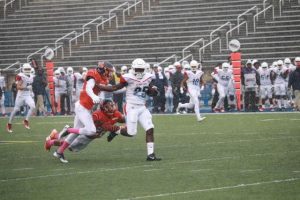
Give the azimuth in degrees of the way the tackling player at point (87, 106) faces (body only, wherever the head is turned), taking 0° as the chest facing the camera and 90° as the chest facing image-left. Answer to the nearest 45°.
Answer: approximately 270°

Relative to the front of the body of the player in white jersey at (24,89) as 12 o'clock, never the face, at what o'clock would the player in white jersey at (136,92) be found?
the player in white jersey at (136,92) is roughly at 1 o'clock from the player in white jersey at (24,89).

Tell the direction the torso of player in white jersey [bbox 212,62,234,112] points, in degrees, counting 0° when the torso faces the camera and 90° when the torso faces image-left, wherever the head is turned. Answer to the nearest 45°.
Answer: approximately 0°

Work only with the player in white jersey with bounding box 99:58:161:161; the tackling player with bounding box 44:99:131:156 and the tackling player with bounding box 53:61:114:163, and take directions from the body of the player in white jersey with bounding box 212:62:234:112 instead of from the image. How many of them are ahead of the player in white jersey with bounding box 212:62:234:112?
3

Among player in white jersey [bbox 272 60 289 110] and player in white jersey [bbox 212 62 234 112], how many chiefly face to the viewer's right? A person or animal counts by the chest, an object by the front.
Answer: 0

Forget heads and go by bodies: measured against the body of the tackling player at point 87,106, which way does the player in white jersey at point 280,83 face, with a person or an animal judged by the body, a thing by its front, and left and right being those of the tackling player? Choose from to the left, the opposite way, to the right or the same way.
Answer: to the right

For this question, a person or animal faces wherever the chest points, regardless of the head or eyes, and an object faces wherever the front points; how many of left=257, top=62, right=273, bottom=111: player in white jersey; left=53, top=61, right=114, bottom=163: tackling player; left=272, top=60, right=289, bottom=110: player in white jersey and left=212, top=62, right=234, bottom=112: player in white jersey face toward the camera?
3

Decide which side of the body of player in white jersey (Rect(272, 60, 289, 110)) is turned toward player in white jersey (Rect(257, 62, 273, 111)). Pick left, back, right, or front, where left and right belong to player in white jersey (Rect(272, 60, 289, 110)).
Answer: right

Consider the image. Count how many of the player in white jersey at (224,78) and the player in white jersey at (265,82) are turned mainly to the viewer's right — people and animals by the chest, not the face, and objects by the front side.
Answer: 0

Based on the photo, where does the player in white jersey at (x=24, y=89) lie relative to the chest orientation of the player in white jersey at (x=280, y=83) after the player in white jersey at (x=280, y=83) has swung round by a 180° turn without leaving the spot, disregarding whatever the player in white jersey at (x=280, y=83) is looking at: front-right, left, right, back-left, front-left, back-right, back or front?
back-left
